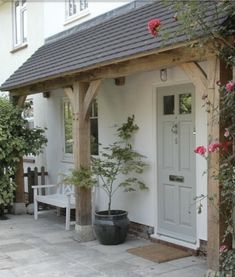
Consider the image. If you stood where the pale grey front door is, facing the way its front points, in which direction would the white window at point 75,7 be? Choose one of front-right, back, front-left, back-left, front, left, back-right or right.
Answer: right

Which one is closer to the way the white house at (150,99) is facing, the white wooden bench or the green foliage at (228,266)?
the green foliage

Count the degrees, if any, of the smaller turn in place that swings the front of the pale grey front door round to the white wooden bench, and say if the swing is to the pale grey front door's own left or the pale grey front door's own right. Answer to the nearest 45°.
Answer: approximately 90° to the pale grey front door's own right

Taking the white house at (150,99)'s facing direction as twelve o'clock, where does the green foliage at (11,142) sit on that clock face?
The green foliage is roughly at 3 o'clock from the white house.

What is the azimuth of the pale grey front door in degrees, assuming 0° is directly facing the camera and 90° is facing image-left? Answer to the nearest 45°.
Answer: approximately 45°

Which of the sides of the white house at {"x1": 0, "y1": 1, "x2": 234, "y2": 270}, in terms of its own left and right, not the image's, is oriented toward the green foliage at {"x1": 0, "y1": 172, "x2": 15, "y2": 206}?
right
